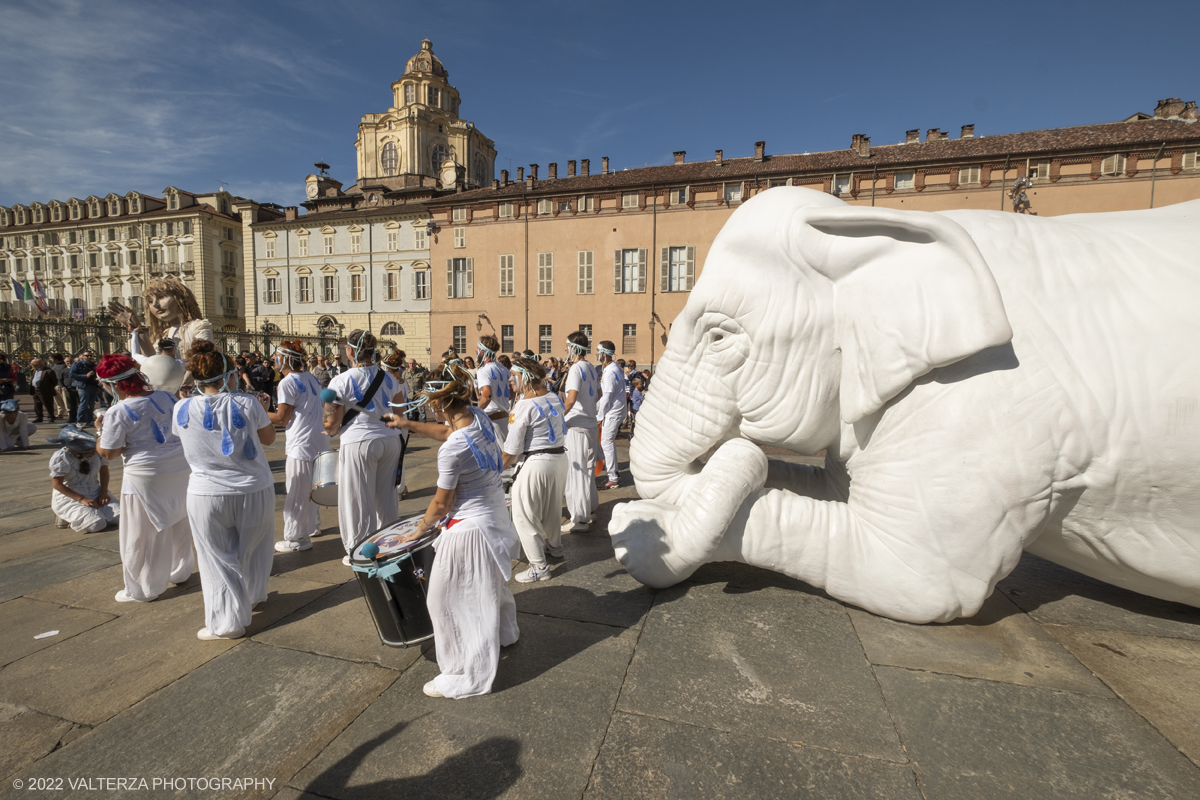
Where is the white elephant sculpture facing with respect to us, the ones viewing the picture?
facing to the left of the viewer

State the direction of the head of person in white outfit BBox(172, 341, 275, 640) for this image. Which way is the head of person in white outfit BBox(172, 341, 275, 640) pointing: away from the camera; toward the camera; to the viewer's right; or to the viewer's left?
away from the camera

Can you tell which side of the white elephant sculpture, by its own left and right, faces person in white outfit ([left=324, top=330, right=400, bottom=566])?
front

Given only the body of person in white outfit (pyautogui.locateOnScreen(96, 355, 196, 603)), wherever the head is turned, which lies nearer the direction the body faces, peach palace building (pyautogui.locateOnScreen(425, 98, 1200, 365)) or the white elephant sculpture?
the peach palace building

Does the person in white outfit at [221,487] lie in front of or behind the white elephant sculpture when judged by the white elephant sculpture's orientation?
in front
